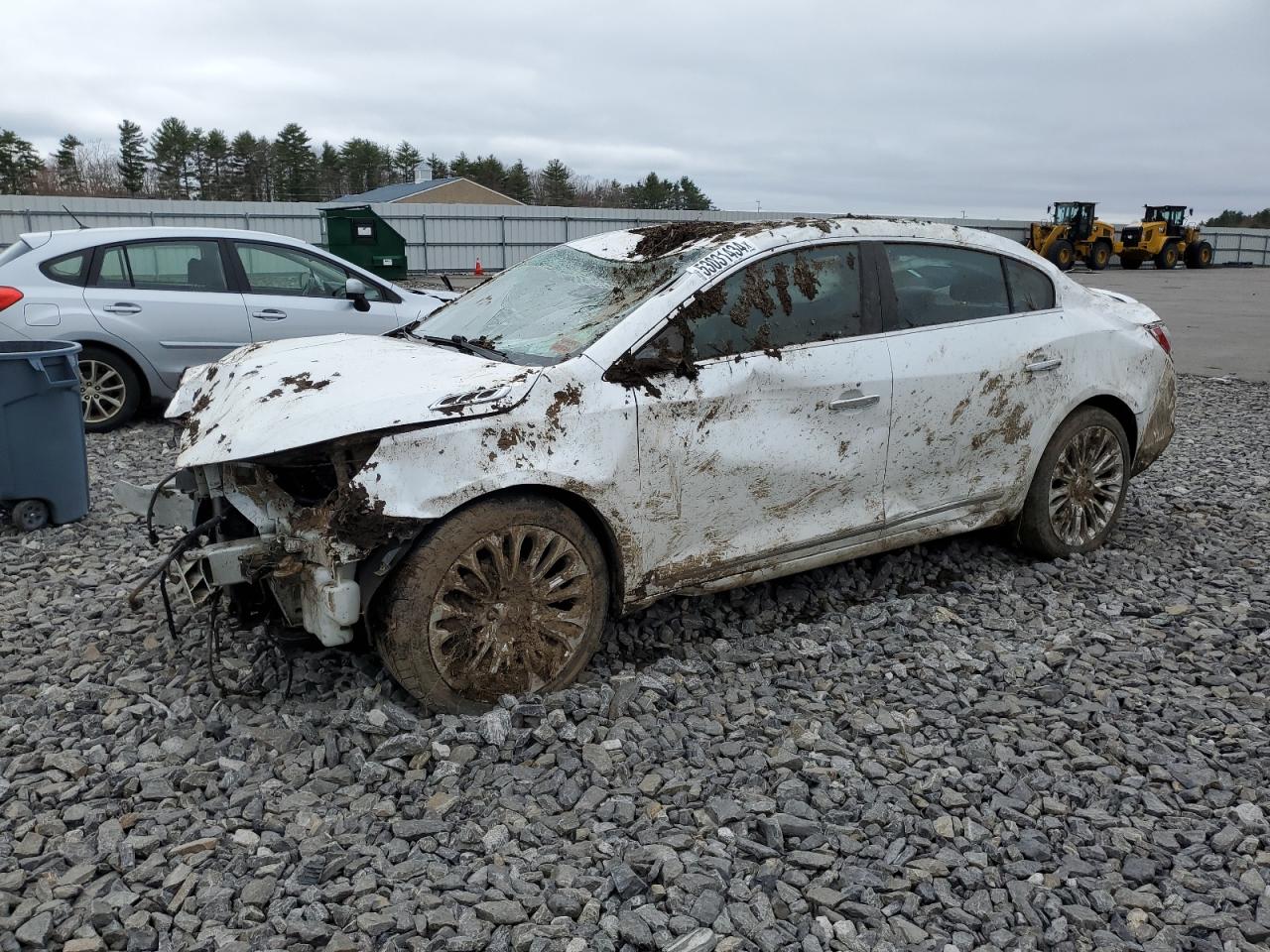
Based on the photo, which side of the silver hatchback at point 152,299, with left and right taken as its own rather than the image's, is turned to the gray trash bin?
right

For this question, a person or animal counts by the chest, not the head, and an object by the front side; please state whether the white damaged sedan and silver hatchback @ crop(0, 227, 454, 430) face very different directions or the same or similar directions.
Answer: very different directions

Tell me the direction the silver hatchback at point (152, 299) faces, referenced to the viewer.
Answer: facing to the right of the viewer

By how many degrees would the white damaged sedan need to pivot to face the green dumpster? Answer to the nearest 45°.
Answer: approximately 135° to its right

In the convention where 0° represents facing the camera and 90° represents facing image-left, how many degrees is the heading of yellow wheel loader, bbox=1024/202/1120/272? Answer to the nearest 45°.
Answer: approximately 45°

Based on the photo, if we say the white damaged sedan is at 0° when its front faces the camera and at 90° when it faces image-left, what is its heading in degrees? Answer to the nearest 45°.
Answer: approximately 45°

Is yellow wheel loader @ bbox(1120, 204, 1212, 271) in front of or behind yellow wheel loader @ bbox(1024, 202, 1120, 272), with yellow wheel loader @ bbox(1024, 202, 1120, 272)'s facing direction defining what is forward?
behind

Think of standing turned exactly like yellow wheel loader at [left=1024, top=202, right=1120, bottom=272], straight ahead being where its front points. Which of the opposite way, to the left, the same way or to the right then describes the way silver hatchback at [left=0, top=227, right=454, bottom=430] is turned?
the opposite way

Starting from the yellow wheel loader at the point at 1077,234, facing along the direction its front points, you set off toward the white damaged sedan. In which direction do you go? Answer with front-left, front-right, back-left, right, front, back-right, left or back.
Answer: front-left

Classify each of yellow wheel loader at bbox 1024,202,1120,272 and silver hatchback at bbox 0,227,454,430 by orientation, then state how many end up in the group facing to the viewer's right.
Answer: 1
